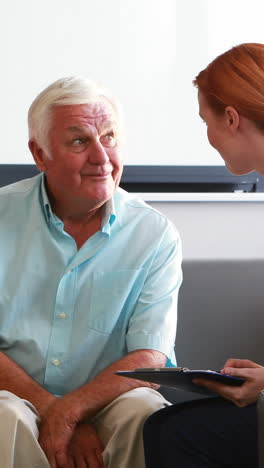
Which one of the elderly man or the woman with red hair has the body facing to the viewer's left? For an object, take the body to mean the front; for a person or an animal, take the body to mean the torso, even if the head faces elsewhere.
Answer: the woman with red hair

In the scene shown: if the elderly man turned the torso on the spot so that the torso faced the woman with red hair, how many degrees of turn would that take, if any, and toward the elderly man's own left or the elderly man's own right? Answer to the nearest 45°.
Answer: approximately 45° to the elderly man's own left

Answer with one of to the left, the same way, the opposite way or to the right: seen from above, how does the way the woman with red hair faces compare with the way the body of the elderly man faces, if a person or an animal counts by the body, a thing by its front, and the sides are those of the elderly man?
to the right

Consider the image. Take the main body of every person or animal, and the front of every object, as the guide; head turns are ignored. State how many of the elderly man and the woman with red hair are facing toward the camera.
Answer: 1

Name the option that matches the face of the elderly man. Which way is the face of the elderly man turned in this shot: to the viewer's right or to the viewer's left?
to the viewer's right

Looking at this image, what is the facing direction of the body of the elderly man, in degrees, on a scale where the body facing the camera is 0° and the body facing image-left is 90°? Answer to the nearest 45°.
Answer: approximately 0°

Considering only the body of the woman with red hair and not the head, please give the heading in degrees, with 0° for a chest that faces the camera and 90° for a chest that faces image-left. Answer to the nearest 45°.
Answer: approximately 90°
